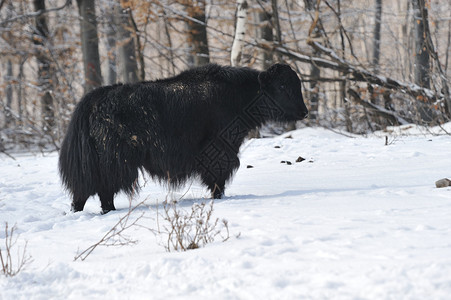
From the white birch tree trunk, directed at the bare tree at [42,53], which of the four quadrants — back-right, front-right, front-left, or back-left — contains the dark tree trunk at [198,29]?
front-right

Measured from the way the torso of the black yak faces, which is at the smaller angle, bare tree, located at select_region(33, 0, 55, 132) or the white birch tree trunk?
the white birch tree trunk

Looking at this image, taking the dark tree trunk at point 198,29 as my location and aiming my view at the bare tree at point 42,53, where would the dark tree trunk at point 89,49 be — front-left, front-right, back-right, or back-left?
front-left

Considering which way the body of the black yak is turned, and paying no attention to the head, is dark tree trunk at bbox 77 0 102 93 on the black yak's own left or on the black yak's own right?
on the black yak's own left

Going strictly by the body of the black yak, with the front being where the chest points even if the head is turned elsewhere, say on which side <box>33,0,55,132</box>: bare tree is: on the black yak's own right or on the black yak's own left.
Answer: on the black yak's own left

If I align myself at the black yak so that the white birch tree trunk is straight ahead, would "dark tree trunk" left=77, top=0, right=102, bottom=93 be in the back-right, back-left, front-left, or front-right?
front-left

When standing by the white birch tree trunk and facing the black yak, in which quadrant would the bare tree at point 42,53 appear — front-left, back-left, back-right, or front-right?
back-right

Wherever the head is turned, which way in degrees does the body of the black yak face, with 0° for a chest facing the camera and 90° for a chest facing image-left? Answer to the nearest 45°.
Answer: approximately 270°

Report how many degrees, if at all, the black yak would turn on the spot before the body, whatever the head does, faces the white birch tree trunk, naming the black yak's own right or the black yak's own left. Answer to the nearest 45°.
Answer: approximately 90° to the black yak's own left

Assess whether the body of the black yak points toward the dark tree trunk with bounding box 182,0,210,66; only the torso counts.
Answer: no

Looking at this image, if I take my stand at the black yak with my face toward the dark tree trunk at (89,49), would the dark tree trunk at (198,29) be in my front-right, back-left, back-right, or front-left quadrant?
front-right

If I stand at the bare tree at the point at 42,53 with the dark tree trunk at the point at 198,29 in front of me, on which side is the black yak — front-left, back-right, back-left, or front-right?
front-right
